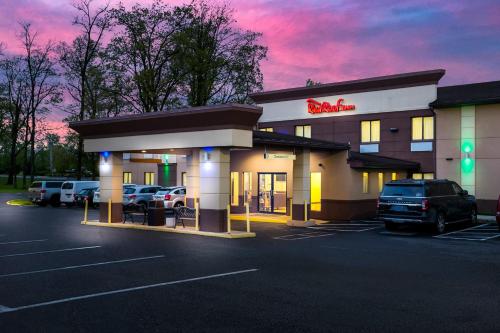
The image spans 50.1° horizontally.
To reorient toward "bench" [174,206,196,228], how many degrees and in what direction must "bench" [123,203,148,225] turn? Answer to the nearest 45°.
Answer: approximately 45° to its left

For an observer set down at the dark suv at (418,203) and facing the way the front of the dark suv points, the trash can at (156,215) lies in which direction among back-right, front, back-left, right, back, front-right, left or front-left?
back-left

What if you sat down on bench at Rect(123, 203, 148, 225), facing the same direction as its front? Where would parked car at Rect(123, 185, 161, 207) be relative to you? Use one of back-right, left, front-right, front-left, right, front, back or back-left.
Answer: back

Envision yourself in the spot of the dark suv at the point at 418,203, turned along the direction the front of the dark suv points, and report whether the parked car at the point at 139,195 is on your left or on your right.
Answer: on your left

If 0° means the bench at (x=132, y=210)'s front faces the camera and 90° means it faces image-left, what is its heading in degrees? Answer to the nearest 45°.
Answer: approximately 0°

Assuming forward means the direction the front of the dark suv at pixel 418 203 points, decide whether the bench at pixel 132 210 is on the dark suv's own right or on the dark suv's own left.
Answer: on the dark suv's own left

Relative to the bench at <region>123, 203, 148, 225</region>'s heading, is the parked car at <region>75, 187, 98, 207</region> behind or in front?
behind

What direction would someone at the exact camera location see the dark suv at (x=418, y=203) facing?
facing away from the viewer and to the right of the viewer

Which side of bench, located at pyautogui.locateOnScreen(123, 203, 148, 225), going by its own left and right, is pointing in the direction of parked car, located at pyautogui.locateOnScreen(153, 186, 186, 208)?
back

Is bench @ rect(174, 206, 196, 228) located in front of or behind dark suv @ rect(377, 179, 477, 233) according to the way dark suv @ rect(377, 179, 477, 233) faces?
behind

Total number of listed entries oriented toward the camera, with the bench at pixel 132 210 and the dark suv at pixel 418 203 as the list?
1

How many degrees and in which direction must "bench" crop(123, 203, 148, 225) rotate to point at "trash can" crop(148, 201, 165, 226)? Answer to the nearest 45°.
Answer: approximately 45° to its left
